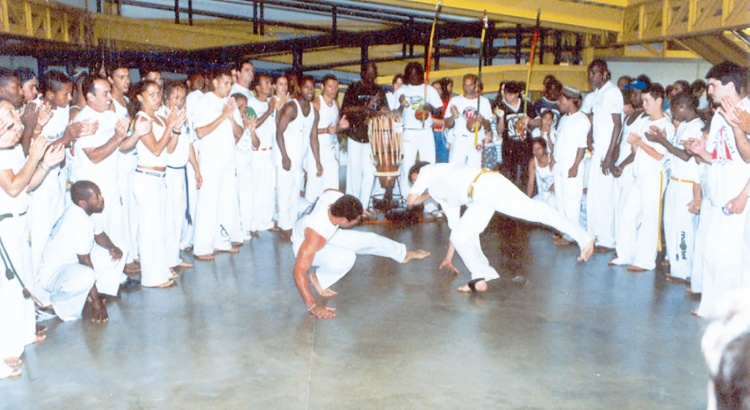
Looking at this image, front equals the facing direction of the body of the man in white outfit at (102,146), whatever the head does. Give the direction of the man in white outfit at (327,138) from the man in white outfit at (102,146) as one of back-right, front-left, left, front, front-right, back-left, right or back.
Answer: front-left

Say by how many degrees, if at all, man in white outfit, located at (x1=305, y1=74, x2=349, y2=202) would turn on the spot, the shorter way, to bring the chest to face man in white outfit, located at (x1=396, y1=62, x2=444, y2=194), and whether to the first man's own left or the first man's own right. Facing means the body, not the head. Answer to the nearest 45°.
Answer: approximately 45° to the first man's own left

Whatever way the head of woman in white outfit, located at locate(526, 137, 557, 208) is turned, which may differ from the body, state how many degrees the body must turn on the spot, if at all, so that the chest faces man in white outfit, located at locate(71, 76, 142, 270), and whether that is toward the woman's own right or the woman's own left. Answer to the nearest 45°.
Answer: approximately 45° to the woman's own right

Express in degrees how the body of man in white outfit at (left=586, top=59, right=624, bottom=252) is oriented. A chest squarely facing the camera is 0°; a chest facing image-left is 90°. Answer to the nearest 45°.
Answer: approximately 45°

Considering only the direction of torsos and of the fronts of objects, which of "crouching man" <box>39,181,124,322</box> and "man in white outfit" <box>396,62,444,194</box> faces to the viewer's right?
the crouching man

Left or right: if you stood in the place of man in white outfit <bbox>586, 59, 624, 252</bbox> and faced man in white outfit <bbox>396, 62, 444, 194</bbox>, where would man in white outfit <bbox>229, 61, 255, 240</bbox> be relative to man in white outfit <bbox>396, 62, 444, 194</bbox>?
left

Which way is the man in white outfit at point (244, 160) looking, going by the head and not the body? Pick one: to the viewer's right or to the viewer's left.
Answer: to the viewer's right

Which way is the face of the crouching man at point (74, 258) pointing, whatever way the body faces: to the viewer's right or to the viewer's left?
to the viewer's right

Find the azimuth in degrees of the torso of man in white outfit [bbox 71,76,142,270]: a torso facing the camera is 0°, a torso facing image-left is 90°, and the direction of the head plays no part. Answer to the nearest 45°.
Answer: approximately 270°

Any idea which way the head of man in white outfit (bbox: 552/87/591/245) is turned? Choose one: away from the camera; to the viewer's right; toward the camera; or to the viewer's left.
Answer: to the viewer's left
